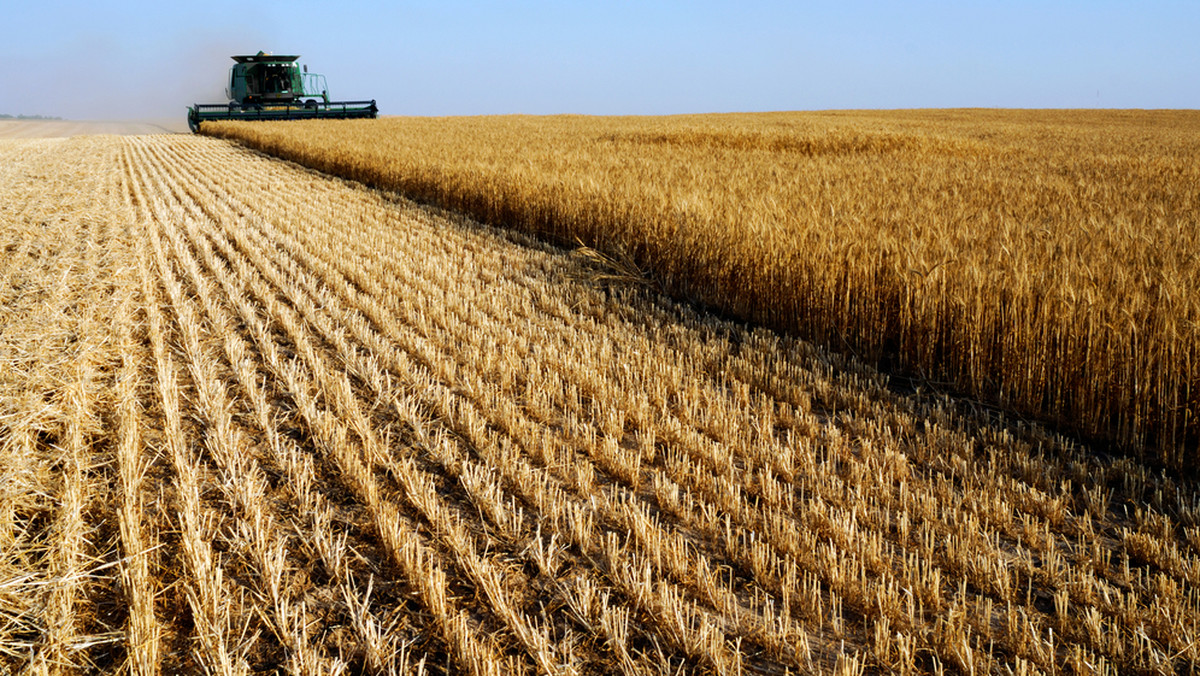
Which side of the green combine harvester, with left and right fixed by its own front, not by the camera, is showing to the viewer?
front
